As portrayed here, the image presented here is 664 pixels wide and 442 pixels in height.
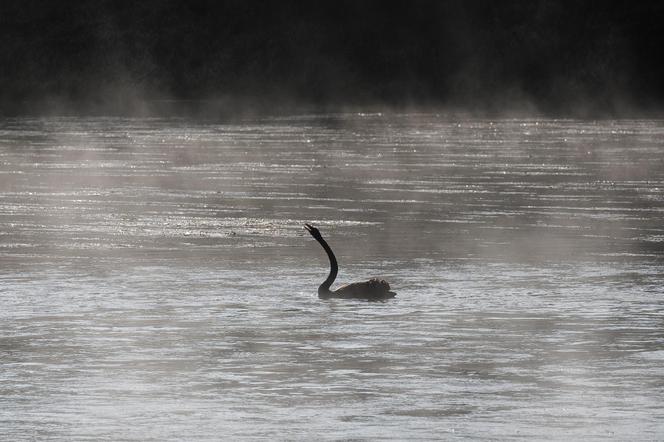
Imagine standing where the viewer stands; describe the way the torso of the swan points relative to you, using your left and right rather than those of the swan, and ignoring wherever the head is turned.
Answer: facing to the left of the viewer
